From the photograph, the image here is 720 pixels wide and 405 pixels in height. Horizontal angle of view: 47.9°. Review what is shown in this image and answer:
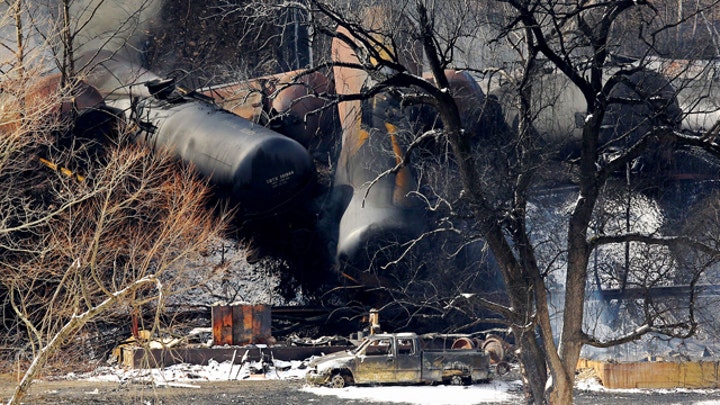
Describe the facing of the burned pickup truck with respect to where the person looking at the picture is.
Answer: facing to the left of the viewer
